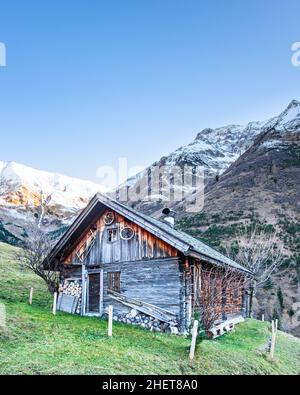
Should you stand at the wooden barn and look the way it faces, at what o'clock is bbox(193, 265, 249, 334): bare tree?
The bare tree is roughly at 8 o'clock from the wooden barn.

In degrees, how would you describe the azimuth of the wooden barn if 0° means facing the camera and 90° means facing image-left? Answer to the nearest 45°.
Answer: approximately 45°

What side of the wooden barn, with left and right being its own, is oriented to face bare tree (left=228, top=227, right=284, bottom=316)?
back

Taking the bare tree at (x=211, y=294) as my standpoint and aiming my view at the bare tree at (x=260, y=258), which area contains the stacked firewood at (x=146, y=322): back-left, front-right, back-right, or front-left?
back-left

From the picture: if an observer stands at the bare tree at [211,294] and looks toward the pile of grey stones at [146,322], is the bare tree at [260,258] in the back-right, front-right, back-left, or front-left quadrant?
back-right
